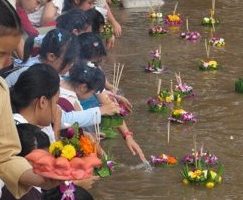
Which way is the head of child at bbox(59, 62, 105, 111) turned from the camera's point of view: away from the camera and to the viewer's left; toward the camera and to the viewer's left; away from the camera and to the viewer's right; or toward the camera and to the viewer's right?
away from the camera and to the viewer's right

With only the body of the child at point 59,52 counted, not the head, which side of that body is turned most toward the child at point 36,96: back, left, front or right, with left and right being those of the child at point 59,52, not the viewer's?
right

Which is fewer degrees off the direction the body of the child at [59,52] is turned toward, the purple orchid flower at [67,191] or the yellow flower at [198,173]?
the yellow flower

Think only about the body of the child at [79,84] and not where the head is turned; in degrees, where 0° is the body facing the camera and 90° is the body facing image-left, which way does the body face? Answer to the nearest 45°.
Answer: approximately 270°

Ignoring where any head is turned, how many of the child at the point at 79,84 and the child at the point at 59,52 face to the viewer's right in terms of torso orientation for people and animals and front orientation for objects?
2

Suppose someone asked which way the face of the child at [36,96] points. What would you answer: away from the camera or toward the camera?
away from the camera

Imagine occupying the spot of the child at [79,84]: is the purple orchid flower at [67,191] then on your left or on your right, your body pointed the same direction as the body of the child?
on your right

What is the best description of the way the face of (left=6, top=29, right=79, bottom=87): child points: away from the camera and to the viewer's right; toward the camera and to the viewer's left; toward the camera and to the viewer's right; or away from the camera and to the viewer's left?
away from the camera and to the viewer's right

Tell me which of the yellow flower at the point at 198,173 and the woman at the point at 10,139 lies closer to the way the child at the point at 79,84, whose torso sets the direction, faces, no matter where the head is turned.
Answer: the yellow flower

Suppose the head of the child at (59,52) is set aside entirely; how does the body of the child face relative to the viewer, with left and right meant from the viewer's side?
facing to the right of the viewer

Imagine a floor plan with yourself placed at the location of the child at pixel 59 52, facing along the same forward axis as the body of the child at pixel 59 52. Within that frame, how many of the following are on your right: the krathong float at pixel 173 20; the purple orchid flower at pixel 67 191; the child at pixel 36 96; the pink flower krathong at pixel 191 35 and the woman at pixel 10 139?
3
